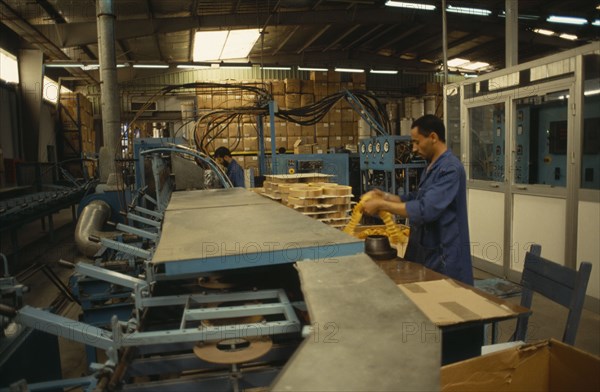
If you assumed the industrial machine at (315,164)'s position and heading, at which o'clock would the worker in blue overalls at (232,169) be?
The worker in blue overalls is roughly at 2 o'clock from the industrial machine.

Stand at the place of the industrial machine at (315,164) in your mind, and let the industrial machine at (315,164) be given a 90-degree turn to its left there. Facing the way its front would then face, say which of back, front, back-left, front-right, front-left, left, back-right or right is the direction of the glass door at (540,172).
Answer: front-right

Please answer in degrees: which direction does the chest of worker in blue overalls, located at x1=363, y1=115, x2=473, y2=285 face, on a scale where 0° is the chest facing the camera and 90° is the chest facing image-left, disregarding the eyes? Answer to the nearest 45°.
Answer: approximately 90°

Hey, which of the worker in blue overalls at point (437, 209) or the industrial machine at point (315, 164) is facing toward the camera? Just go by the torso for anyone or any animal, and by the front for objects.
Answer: the industrial machine

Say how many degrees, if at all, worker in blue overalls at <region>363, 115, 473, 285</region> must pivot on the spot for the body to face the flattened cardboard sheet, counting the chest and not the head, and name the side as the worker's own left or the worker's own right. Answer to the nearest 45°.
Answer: approximately 90° to the worker's own left

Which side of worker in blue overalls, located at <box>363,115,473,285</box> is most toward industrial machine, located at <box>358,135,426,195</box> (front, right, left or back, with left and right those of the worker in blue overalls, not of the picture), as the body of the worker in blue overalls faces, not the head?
right

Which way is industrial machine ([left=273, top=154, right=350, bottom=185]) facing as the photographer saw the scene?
facing the viewer

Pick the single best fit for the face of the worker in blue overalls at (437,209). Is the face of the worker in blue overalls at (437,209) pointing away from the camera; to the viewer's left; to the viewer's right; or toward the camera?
to the viewer's left

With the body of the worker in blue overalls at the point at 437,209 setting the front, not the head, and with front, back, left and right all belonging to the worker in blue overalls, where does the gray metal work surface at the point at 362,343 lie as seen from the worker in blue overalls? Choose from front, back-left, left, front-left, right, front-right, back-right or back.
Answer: left
